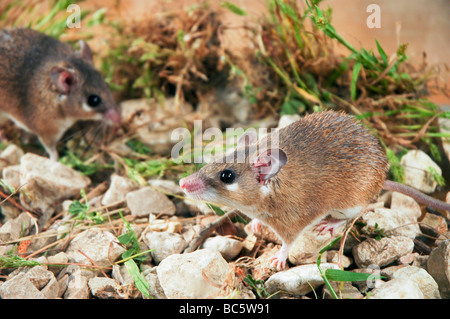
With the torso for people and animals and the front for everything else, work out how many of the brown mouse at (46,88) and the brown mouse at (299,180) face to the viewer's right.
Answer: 1

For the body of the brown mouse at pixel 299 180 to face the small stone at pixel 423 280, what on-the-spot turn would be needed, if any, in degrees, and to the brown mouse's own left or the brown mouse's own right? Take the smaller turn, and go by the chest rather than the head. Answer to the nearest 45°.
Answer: approximately 135° to the brown mouse's own left

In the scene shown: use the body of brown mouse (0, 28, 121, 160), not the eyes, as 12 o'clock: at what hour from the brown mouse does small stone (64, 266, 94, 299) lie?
The small stone is roughly at 3 o'clock from the brown mouse.

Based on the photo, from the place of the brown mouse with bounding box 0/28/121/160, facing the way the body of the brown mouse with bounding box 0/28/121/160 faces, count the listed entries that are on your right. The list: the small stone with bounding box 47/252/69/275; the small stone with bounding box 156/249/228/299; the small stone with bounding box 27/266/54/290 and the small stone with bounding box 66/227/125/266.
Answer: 4

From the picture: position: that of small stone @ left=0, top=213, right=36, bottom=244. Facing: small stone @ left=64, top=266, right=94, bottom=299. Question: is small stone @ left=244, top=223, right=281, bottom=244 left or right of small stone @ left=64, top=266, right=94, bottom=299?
left

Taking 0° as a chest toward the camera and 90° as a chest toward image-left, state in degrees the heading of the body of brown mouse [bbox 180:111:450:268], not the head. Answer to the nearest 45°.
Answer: approximately 90°

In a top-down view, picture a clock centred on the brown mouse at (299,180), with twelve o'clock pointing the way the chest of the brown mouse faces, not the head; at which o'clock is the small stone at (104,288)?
The small stone is roughly at 11 o'clock from the brown mouse.

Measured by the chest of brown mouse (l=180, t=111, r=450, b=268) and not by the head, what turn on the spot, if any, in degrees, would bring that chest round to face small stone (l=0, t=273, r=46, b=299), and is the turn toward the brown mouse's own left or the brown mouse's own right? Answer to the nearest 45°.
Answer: approximately 45° to the brown mouse's own left

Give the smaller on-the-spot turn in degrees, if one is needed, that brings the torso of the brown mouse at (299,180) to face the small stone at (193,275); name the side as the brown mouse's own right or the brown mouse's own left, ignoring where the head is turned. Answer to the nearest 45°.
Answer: approximately 45° to the brown mouse's own left

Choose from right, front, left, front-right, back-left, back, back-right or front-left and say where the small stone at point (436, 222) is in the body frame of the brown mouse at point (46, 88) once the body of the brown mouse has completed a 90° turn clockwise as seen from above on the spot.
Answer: front-left

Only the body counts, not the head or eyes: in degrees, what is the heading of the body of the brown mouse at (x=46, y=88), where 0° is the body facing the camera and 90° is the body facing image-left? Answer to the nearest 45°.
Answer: approximately 270°

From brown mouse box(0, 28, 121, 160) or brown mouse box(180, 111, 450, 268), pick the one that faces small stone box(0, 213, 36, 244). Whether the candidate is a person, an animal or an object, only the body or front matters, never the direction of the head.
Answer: brown mouse box(180, 111, 450, 268)
